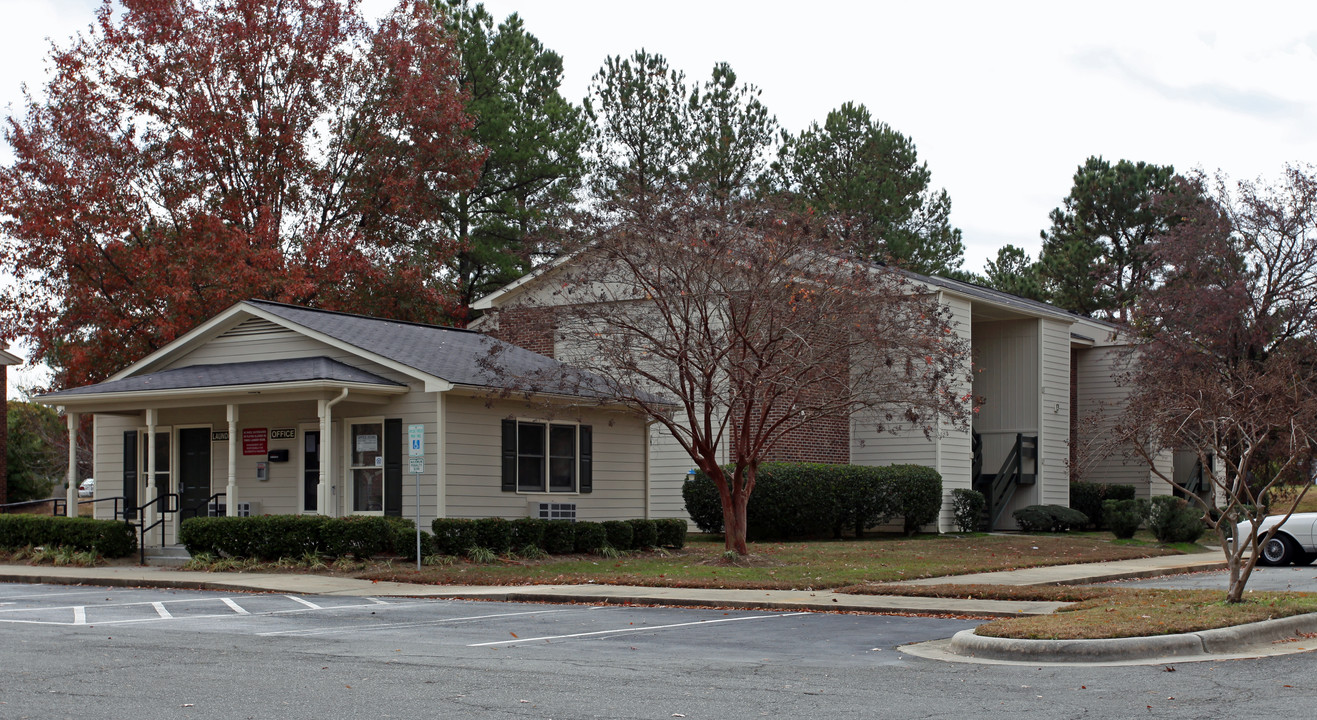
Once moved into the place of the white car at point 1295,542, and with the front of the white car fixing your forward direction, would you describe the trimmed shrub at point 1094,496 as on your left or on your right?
on your right

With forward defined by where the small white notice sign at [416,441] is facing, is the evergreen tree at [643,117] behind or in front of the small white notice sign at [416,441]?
behind

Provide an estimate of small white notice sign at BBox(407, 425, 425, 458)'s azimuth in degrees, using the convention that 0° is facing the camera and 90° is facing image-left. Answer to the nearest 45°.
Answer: approximately 0°

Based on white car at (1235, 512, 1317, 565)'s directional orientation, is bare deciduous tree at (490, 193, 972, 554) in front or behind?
in front

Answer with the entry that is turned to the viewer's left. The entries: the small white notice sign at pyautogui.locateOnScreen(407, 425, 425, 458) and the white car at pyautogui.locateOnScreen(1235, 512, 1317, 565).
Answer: the white car

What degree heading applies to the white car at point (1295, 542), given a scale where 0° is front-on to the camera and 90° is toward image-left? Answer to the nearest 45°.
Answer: approximately 90°
